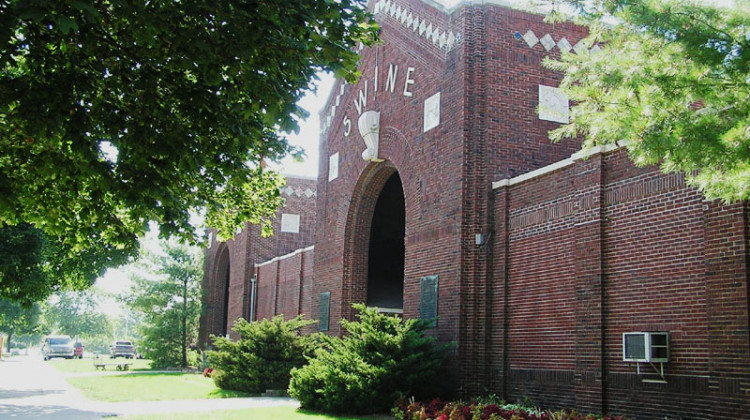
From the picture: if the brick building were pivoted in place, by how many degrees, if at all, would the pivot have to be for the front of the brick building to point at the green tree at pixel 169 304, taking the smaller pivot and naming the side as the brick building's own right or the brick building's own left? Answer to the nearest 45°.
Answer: approximately 90° to the brick building's own right

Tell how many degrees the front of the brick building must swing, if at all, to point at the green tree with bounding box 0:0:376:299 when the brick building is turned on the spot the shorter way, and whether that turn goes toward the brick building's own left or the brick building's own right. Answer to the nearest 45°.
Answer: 0° — it already faces it

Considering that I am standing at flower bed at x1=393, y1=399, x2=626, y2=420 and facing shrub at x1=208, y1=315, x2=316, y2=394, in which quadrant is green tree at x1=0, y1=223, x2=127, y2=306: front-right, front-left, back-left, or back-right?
front-left

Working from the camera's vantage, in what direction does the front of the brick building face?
facing the viewer and to the left of the viewer

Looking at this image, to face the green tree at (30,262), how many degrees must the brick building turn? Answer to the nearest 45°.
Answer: approximately 45° to its right

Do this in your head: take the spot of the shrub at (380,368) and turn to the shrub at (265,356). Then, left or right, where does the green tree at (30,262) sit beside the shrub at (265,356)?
left
